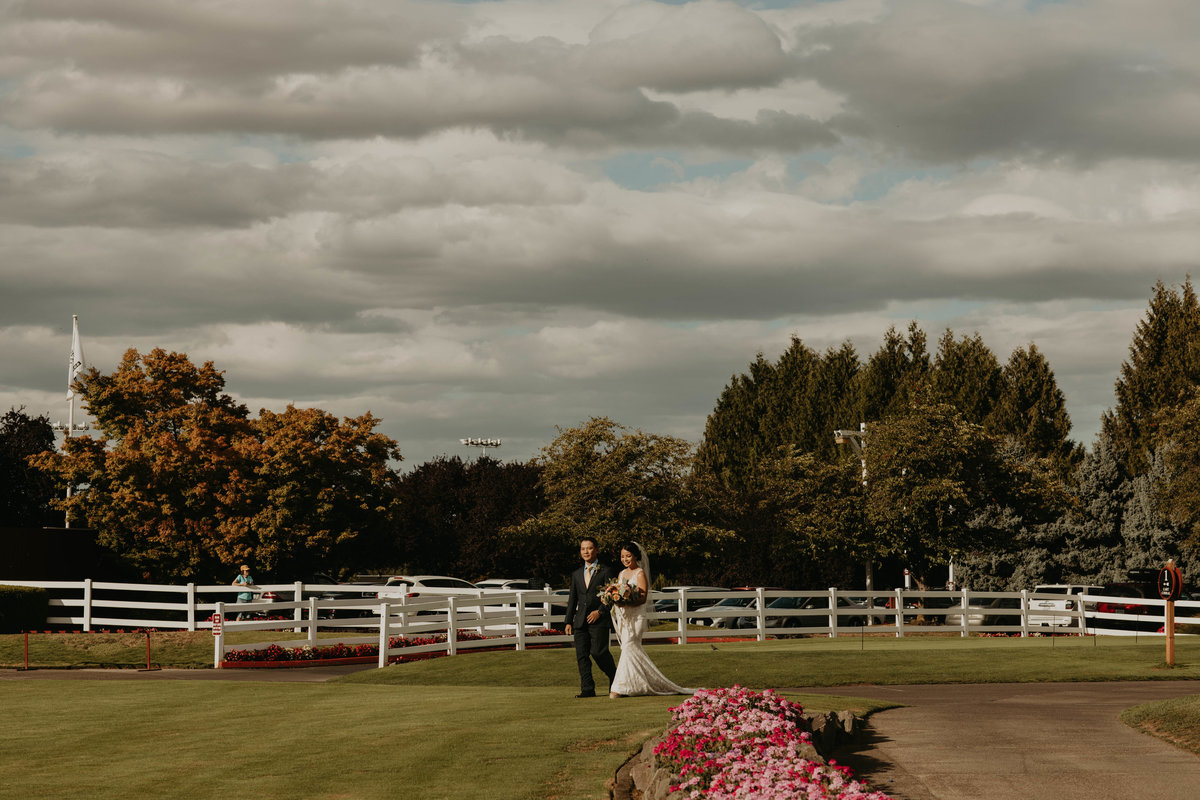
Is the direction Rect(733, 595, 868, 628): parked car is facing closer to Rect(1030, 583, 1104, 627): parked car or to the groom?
the groom

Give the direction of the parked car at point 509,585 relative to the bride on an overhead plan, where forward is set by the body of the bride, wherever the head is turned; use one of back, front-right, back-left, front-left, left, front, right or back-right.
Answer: back-right

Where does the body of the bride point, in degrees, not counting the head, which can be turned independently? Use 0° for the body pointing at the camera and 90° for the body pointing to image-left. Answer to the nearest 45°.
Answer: approximately 45°

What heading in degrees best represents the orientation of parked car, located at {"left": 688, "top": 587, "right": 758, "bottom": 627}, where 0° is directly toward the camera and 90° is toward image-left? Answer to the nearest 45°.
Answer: approximately 45°

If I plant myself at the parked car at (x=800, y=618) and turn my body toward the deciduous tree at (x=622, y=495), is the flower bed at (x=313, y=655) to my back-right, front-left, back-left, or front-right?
back-left

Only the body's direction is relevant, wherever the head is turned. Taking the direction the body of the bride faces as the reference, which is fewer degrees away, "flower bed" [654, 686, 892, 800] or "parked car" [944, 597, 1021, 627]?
the flower bed

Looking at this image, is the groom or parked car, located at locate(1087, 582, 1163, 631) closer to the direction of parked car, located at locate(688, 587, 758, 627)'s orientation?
the groom

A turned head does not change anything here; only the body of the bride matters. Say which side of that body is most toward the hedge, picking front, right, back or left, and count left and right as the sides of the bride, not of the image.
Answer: right

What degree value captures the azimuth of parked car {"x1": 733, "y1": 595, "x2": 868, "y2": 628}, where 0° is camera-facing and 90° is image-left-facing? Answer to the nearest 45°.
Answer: approximately 45°
